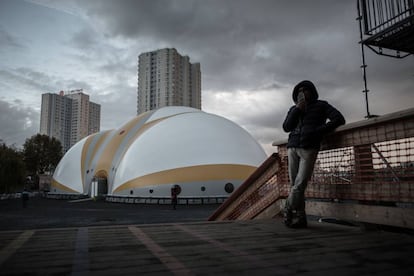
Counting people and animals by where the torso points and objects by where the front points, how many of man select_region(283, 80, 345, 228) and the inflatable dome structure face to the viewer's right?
0

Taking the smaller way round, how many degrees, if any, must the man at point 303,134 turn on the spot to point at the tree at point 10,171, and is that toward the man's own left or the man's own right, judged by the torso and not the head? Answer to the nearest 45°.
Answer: approximately 135° to the man's own right

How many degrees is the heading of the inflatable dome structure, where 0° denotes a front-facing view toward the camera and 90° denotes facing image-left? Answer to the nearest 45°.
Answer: approximately 45°

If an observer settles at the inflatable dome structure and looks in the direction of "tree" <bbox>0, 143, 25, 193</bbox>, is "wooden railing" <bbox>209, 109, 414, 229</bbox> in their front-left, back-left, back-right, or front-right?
back-left

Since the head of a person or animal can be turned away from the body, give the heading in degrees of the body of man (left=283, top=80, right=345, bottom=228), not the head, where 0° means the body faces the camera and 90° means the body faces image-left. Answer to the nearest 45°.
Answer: approximately 0°

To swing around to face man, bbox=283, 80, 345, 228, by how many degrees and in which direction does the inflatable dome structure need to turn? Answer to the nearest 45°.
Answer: approximately 45° to its left

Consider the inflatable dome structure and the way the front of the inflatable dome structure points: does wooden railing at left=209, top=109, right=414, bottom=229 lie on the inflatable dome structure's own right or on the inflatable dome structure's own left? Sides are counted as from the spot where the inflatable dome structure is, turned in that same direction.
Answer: on the inflatable dome structure's own left
